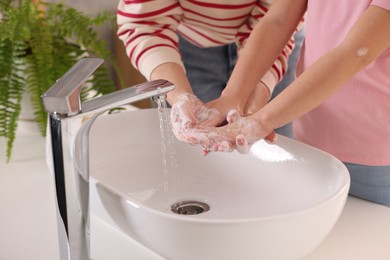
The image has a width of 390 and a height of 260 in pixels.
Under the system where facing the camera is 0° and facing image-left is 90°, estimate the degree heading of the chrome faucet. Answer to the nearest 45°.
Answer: approximately 225°

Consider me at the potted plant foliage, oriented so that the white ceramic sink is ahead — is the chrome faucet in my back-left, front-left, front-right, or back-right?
front-right

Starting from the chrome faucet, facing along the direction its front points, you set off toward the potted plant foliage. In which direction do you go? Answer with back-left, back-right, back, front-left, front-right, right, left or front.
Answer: front-left
